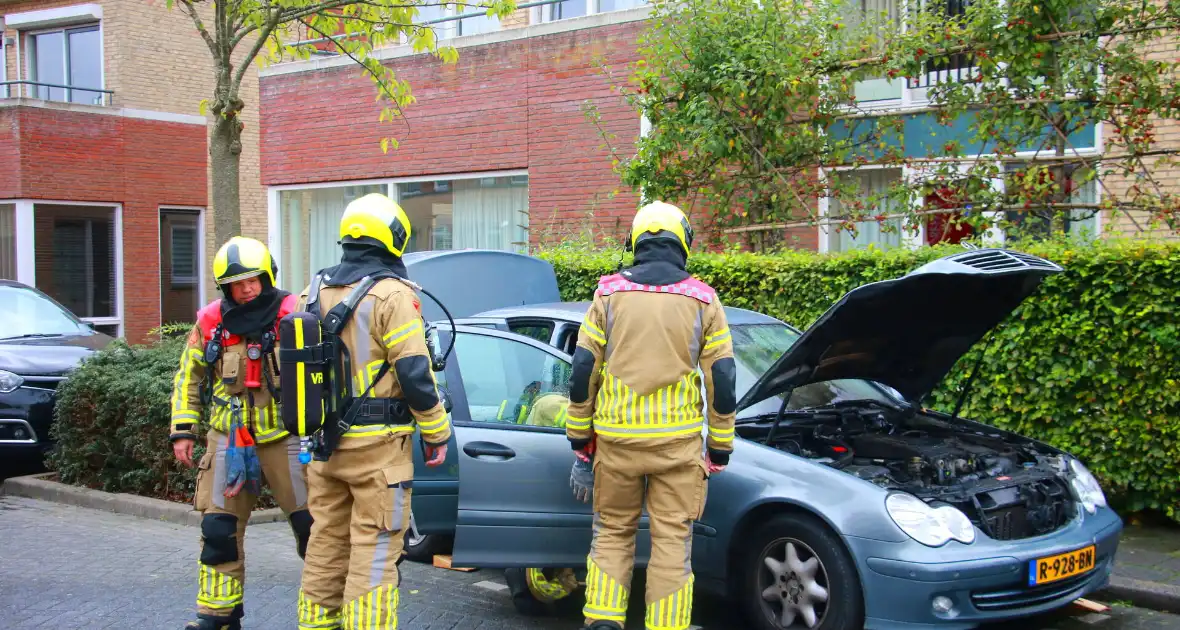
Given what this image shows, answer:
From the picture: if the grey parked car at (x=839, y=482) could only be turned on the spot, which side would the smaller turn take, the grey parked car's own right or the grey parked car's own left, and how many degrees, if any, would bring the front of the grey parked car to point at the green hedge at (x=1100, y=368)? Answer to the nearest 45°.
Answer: approximately 90° to the grey parked car's own left

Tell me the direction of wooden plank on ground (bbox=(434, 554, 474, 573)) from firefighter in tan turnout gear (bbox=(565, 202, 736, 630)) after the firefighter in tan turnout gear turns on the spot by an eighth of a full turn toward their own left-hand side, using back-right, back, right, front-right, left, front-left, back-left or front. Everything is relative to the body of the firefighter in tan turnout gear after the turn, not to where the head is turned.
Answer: front

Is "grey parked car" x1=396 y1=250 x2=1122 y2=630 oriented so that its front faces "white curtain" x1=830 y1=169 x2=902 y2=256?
no

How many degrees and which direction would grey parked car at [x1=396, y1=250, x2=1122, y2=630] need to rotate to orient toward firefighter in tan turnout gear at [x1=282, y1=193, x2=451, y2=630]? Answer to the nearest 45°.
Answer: approximately 90° to its right

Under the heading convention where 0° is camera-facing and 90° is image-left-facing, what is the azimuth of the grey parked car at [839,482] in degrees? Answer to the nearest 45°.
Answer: approximately 315°

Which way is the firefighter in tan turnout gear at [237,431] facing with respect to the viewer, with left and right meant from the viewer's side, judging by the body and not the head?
facing the viewer

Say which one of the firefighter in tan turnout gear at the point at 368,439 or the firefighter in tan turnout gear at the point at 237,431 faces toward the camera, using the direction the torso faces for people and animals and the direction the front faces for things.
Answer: the firefighter in tan turnout gear at the point at 237,431

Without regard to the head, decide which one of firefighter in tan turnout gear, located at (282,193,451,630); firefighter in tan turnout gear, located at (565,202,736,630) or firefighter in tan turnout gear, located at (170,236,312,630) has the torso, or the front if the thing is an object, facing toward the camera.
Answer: firefighter in tan turnout gear, located at (170,236,312,630)

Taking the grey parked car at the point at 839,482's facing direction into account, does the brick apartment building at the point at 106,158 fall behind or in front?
behind

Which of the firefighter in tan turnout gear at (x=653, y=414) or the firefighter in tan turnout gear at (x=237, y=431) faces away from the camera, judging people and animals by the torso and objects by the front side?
the firefighter in tan turnout gear at (x=653, y=414)

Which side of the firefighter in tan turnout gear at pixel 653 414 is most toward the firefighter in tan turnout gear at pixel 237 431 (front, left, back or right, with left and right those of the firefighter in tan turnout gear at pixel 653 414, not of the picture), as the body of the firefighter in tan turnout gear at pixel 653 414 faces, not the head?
left

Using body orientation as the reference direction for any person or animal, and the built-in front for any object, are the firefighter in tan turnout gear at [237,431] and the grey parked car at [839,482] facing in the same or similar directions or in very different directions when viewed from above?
same or similar directions

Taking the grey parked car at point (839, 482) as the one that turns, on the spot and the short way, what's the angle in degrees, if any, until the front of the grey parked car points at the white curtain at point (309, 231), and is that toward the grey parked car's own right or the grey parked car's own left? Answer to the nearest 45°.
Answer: approximately 180°

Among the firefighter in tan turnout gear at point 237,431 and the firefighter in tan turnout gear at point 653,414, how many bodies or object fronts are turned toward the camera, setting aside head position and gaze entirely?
1

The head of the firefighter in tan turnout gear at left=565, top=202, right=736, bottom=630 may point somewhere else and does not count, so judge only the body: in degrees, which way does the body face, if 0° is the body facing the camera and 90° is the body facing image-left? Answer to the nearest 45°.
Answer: approximately 180°

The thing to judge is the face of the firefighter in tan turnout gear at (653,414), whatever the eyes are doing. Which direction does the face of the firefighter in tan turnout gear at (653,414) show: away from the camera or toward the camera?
away from the camera

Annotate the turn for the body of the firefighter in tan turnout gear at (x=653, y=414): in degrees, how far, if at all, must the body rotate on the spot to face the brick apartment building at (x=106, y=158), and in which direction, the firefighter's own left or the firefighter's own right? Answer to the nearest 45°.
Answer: approximately 45° to the firefighter's own left

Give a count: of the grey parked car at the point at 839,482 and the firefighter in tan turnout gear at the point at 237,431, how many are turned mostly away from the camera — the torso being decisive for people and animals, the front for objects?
0

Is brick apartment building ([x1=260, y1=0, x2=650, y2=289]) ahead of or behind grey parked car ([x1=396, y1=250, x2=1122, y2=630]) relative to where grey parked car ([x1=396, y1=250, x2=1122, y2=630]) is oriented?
behind
